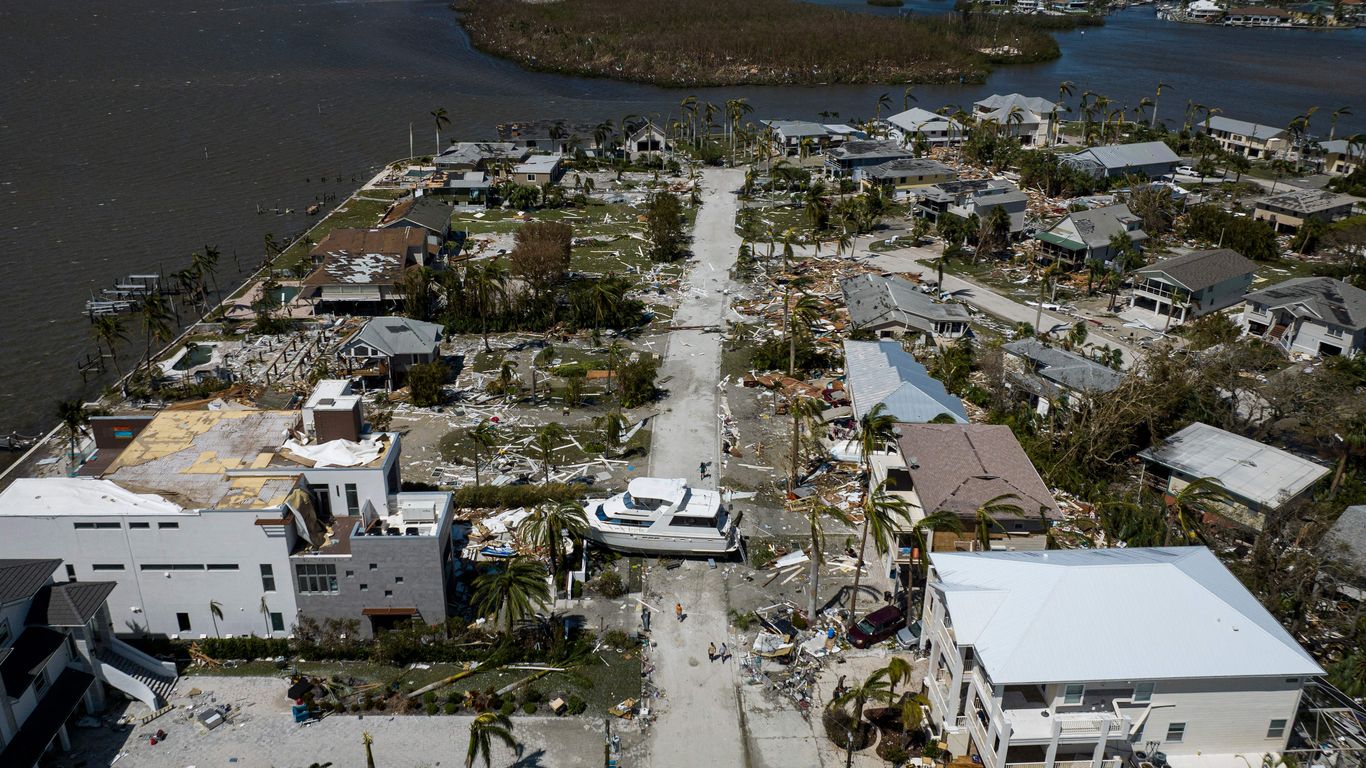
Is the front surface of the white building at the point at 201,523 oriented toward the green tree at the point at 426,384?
no

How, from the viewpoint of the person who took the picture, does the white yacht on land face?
facing to the left of the viewer

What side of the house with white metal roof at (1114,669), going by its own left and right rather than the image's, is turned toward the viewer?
left

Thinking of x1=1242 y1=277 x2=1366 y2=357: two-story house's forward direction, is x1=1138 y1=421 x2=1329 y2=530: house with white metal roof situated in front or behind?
in front

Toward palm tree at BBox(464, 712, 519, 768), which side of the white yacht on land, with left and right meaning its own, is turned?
left

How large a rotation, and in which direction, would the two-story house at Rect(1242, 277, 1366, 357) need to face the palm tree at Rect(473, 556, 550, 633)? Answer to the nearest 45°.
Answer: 0° — it already faces it

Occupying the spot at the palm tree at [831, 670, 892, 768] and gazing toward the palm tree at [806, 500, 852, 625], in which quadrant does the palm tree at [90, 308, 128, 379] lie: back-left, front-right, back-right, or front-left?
front-left

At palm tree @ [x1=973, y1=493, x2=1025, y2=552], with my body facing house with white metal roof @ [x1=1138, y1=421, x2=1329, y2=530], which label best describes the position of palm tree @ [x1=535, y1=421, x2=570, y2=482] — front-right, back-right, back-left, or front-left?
back-left

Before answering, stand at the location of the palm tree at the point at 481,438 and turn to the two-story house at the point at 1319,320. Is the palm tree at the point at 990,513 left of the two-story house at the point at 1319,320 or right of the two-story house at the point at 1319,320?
right
